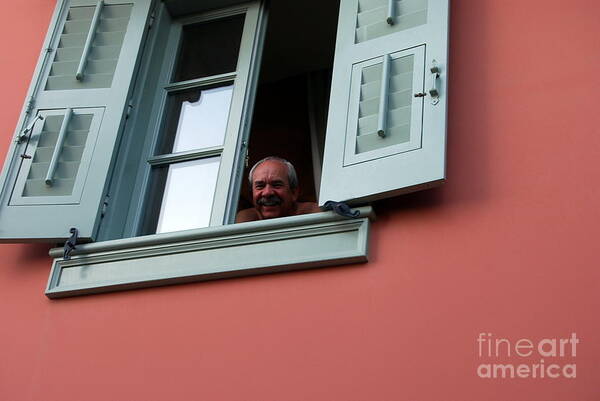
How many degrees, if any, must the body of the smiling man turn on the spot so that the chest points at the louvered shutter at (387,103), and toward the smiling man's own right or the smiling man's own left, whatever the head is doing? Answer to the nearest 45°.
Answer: approximately 45° to the smiling man's own left

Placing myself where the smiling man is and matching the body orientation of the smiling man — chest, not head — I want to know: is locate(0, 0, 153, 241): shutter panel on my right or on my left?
on my right

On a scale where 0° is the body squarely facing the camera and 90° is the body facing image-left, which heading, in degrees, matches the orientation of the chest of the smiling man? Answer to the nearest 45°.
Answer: approximately 0°
